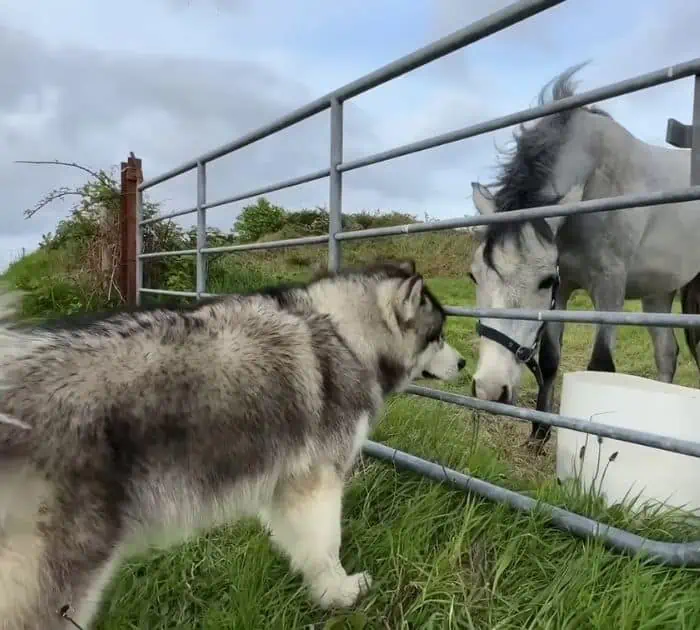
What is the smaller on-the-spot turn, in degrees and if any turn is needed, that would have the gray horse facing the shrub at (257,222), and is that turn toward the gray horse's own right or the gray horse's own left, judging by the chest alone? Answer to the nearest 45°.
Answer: approximately 90° to the gray horse's own right

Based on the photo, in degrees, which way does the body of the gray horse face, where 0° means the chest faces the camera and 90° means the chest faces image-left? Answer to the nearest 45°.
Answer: approximately 45°

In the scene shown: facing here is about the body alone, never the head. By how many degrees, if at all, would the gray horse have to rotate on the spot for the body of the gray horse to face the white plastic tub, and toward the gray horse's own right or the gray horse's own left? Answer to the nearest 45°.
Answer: approximately 45° to the gray horse's own left

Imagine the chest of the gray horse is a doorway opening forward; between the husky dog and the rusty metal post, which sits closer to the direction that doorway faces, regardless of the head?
the husky dog

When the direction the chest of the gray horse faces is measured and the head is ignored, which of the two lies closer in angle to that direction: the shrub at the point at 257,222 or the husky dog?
the husky dog

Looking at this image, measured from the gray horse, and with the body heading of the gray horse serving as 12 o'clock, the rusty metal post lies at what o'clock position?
The rusty metal post is roughly at 2 o'clock from the gray horse.

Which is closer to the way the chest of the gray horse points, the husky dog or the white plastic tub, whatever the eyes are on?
the husky dog
